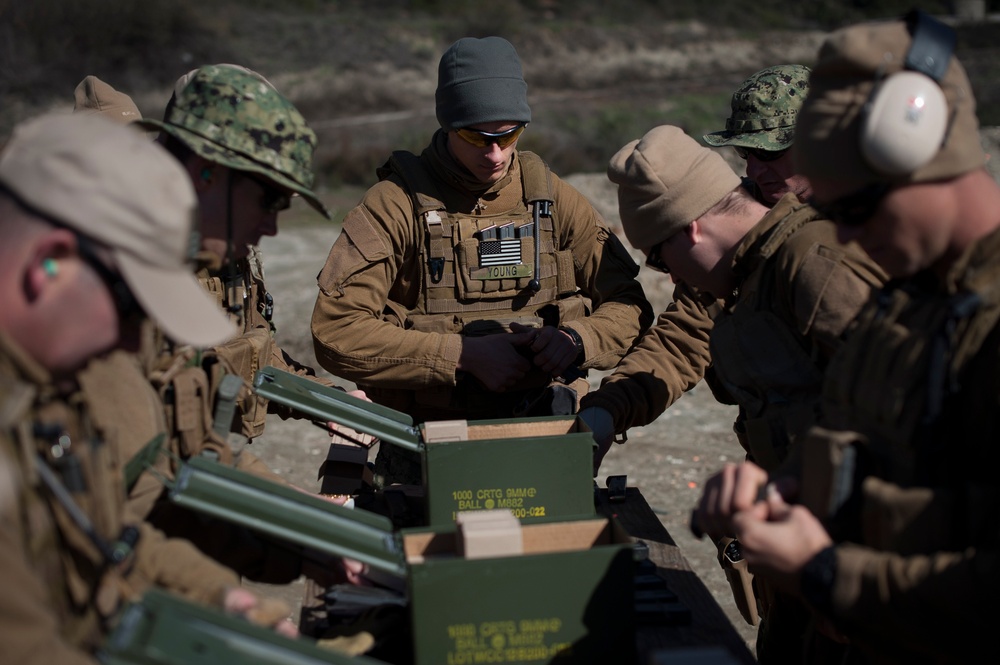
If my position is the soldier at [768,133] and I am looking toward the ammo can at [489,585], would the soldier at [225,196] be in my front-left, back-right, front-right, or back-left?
front-right

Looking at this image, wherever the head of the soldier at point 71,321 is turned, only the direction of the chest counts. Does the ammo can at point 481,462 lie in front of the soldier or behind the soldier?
in front

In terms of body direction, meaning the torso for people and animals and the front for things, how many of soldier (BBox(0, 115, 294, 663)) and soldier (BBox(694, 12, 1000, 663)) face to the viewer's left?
1

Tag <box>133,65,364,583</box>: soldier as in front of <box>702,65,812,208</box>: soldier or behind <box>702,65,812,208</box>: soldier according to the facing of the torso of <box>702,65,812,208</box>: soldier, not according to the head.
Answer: in front

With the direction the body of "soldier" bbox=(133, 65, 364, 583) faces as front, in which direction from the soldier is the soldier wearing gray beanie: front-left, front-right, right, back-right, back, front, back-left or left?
front-left

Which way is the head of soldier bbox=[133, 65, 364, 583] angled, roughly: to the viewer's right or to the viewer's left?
to the viewer's right

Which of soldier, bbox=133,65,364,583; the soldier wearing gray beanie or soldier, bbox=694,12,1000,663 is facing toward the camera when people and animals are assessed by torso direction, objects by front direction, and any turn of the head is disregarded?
the soldier wearing gray beanie

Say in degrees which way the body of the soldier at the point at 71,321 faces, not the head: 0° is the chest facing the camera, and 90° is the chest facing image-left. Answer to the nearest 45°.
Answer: approximately 270°

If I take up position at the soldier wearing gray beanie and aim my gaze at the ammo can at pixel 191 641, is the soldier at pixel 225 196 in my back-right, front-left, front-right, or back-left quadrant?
front-right

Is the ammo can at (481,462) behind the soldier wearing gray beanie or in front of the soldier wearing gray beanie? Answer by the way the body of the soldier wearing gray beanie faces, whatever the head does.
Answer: in front

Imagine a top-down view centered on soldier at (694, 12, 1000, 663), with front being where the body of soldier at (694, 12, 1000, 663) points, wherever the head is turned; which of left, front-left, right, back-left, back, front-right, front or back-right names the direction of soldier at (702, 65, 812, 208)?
right

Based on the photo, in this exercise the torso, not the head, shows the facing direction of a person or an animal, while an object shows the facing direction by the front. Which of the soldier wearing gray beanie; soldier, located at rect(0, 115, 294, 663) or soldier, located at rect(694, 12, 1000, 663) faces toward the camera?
the soldier wearing gray beanie

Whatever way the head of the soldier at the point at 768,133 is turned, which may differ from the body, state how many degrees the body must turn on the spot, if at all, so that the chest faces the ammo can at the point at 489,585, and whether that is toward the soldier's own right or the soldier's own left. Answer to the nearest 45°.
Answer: approximately 45° to the soldier's own left

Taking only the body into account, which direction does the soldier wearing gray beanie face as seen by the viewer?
toward the camera

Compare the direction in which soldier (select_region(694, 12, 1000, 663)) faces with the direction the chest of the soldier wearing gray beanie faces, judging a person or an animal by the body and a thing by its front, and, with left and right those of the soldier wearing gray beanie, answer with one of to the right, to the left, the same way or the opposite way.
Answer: to the right

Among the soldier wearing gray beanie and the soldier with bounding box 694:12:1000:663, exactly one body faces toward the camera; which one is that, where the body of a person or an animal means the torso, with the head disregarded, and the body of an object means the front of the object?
the soldier wearing gray beanie

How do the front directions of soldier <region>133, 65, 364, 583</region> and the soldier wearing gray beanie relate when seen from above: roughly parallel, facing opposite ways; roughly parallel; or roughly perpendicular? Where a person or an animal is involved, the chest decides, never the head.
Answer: roughly perpendicular

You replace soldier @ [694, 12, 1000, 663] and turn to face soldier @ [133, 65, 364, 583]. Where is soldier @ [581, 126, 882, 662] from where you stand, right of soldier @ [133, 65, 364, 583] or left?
right
